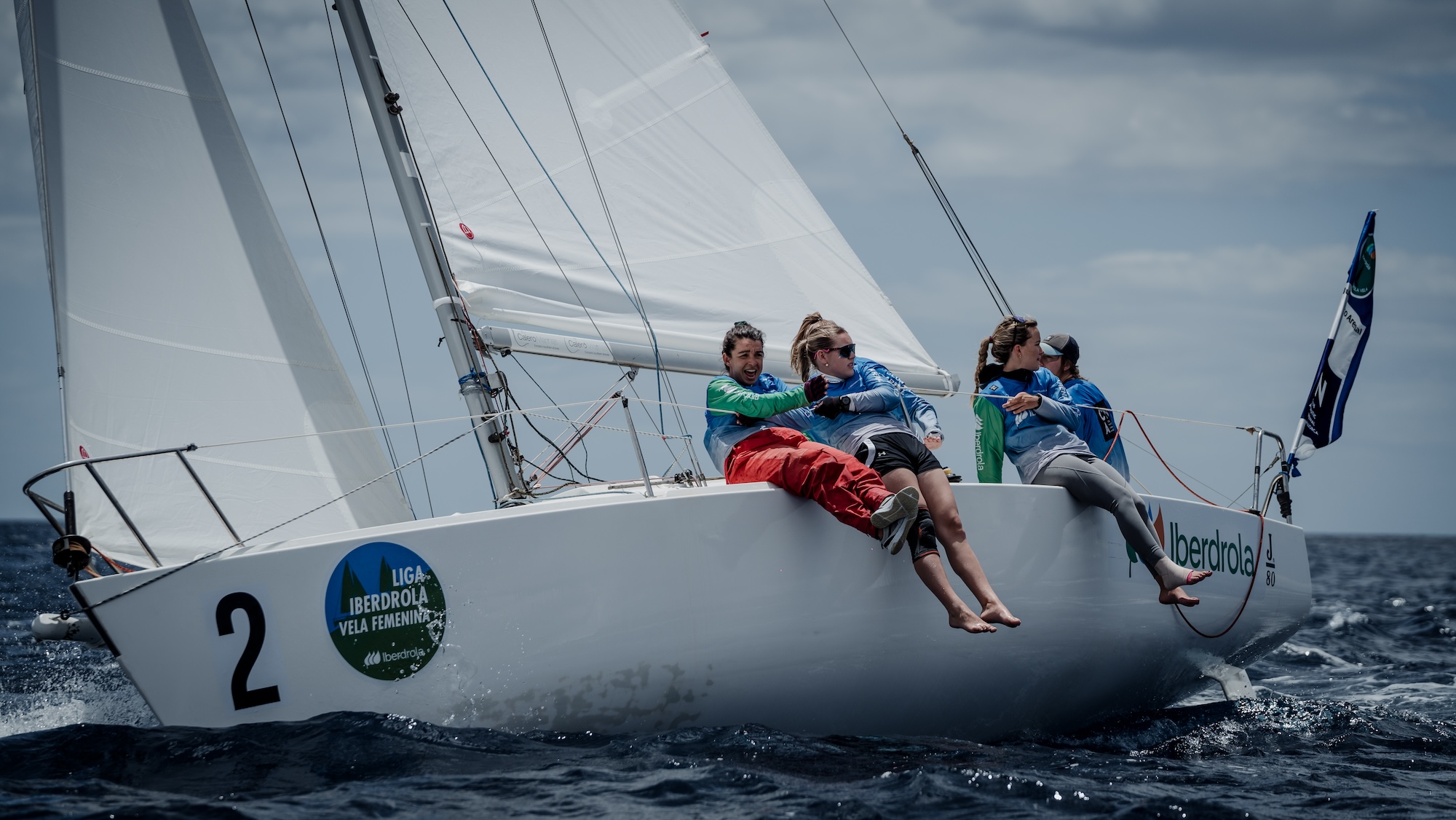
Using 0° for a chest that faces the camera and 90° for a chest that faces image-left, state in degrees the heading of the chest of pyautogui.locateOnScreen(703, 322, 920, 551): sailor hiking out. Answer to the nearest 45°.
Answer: approximately 315°

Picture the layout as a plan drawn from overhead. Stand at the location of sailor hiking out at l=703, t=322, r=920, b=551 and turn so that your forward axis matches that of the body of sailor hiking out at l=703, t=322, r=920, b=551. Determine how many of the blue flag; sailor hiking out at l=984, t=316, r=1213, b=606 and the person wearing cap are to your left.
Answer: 3

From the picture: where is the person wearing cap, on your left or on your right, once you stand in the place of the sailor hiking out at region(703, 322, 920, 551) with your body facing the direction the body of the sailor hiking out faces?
on your left

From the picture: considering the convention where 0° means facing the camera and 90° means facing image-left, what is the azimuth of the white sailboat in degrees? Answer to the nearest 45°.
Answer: approximately 90°

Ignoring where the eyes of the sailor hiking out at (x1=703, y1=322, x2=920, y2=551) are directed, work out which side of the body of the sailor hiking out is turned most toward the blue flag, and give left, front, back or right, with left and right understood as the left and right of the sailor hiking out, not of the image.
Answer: left

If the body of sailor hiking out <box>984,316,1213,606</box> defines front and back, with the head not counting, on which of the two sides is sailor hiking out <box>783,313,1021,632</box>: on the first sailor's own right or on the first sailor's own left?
on the first sailor's own right

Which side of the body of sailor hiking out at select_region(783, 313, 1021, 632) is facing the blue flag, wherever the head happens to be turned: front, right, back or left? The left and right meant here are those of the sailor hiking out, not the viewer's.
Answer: left
